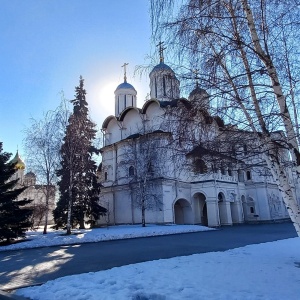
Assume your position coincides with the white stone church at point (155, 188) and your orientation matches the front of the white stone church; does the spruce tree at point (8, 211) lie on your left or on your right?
on your right

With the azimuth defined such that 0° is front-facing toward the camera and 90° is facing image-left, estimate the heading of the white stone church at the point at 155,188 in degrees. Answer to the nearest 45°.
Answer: approximately 315°

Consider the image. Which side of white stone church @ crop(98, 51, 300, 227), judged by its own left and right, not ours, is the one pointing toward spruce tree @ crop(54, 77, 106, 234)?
right
